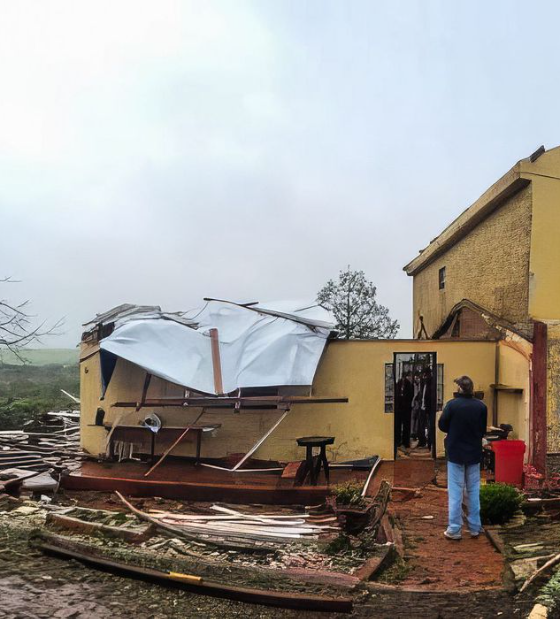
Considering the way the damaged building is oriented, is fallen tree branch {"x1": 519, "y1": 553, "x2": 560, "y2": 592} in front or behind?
in front

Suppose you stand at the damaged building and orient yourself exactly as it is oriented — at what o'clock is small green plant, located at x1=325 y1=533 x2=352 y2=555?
The small green plant is roughly at 12 o'clock from the damaged building.

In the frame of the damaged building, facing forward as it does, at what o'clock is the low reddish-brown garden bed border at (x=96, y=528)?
The low reddish-brown garden bed border is roughly at 1 o'clock from the damaged building.

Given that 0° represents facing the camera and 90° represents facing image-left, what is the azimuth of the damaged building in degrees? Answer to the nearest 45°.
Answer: approximately 0°

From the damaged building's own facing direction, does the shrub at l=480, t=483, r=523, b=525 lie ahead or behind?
ahead

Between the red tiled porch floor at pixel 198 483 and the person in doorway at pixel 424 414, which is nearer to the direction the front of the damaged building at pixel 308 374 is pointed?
the red tiled porch floor

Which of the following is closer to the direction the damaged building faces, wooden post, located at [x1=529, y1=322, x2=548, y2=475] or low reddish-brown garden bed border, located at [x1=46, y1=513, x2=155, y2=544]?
the low reddish-brown garden bed border

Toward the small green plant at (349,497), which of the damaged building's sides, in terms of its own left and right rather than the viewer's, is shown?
front

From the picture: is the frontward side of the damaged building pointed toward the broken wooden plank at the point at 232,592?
yes

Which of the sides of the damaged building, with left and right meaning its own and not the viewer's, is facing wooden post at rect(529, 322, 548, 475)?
left
